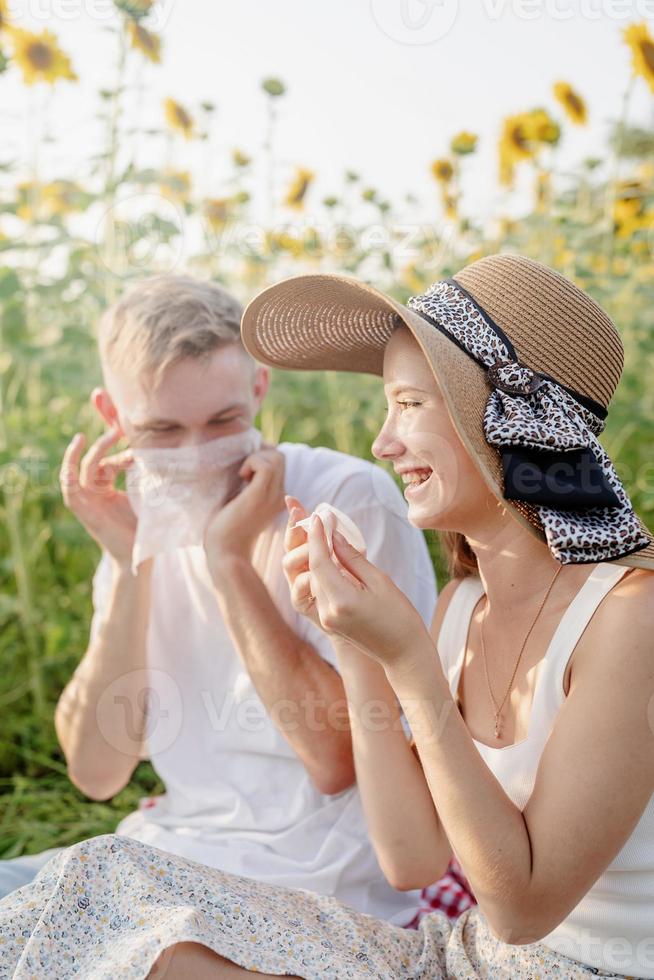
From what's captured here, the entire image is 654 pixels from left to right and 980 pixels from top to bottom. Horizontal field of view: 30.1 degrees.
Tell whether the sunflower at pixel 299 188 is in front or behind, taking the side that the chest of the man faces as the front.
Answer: behind

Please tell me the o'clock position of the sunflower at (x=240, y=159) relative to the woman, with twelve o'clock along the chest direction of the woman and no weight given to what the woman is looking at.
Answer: The sunflower is roughly at 4 o'clock from the woman.

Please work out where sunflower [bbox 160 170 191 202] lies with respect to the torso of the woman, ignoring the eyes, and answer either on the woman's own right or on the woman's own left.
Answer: on the woman's own right

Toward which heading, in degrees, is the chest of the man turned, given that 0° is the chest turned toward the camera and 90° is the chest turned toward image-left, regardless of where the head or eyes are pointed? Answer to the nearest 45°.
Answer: approximately 0°

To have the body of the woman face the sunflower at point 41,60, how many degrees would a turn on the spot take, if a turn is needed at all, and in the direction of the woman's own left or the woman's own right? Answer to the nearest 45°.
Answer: approximately 90° to the woman's own right

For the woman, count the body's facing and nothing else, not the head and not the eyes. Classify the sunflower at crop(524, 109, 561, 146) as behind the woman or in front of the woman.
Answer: behind

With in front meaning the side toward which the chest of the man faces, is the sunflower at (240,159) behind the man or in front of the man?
behind
